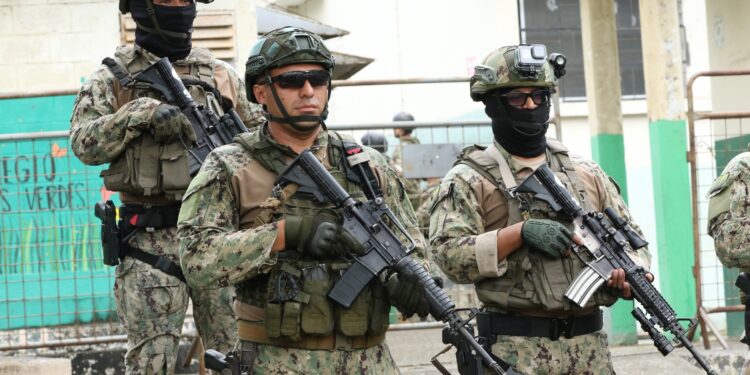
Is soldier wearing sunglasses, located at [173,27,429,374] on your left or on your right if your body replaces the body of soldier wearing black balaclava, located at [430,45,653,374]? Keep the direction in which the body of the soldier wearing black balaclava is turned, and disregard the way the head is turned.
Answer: on your right

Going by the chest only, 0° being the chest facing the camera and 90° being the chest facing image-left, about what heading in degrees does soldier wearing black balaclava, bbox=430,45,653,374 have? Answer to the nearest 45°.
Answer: approximately 315°

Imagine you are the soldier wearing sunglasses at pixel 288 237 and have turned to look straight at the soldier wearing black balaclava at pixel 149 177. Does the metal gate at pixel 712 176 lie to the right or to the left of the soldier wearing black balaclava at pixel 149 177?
right

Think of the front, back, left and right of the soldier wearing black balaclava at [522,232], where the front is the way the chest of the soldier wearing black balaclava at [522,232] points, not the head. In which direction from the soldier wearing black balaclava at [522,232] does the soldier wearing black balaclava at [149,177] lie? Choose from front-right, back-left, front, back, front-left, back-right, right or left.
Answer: back-right

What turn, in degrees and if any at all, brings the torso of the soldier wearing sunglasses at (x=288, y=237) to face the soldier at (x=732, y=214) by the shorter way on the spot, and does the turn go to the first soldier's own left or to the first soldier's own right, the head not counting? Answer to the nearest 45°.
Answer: approximately 90° to the first soldier's own left

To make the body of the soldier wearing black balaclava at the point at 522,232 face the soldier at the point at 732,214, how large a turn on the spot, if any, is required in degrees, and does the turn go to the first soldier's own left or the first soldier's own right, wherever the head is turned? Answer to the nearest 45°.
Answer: approximately 90° to the first soldier's own left

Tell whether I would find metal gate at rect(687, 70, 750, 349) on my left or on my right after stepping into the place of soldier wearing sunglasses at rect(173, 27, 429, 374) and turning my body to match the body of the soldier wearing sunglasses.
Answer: on my left
